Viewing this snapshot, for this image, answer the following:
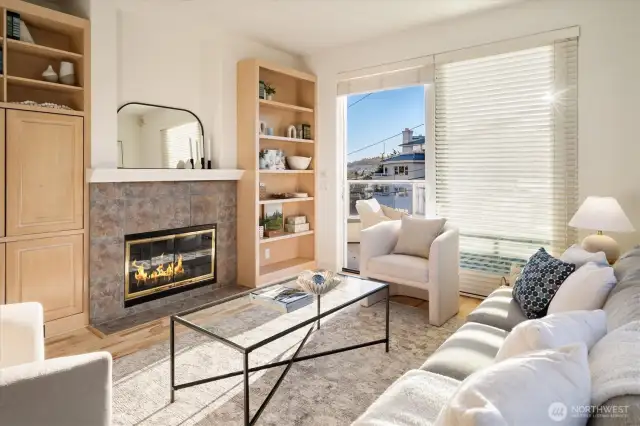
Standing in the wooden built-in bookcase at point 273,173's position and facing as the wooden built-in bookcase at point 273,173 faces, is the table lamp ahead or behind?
ahead

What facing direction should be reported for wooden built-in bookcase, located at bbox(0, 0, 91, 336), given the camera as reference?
facing the viewer and to the right of the viewer

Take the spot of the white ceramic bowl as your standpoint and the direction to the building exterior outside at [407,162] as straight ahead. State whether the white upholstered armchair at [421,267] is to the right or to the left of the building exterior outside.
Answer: right

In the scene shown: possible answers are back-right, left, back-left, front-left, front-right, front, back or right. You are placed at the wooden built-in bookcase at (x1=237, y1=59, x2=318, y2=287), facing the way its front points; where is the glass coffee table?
front-right

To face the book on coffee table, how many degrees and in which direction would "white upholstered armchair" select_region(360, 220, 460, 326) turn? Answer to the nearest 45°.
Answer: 0° — it already faces it

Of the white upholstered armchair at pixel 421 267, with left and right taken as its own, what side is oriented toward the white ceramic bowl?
right

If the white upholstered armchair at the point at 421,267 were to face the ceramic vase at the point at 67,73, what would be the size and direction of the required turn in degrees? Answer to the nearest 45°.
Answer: approximately 45° to its right

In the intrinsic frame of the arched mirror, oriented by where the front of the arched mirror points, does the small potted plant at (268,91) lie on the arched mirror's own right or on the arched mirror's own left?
on the arched mirror's own left

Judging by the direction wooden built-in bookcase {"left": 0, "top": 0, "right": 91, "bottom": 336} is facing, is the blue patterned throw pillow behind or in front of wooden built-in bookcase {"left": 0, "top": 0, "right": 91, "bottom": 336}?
in front

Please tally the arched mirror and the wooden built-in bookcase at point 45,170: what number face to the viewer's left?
0

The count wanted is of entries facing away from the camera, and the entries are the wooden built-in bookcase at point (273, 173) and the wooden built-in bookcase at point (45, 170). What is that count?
0

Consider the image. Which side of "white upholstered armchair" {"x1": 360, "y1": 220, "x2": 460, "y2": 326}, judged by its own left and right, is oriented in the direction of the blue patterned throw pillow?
left

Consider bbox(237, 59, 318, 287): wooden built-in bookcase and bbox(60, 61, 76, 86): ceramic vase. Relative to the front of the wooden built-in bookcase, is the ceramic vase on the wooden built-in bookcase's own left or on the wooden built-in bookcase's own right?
on the wooden built-in bookcase's own right
